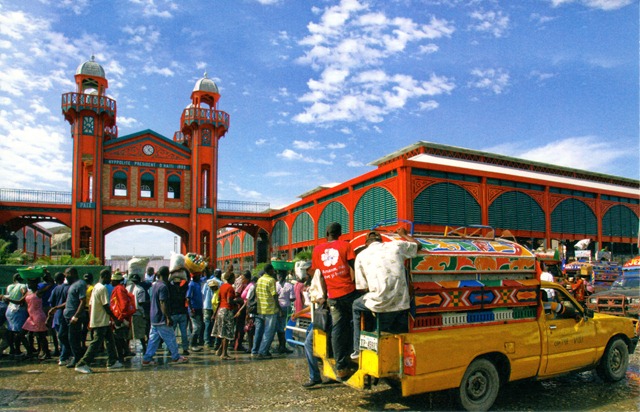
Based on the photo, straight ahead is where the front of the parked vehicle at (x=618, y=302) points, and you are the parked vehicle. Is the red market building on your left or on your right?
on your right

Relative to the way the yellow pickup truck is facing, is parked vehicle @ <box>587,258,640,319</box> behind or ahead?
ahead

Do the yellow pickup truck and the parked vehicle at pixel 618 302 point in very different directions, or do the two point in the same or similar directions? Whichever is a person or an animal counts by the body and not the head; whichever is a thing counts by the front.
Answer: very different directions

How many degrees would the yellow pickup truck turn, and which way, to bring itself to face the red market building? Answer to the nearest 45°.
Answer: approximately 45° to its left

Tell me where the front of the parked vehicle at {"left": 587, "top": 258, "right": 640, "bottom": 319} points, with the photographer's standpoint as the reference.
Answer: facing the viewer and to the left of the viewer

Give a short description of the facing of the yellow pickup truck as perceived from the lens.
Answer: facing away from the viewer and to the right of the viewer
